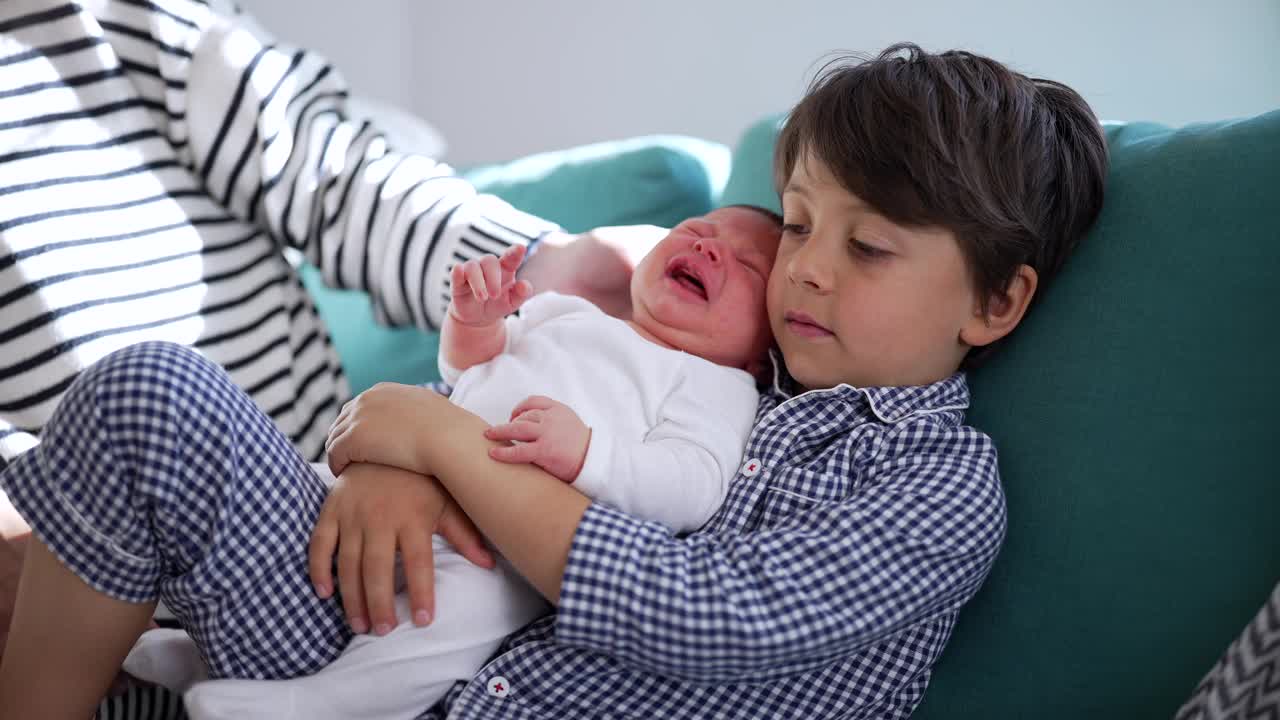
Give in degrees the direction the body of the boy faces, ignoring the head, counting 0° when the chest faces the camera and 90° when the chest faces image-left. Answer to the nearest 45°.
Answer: approximately 45°

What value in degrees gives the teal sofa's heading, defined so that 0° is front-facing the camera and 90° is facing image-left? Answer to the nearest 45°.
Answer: approximately 45°
